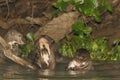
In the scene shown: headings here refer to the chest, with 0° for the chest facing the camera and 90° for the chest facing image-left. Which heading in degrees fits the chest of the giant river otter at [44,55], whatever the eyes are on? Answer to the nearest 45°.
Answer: approximately 0°
